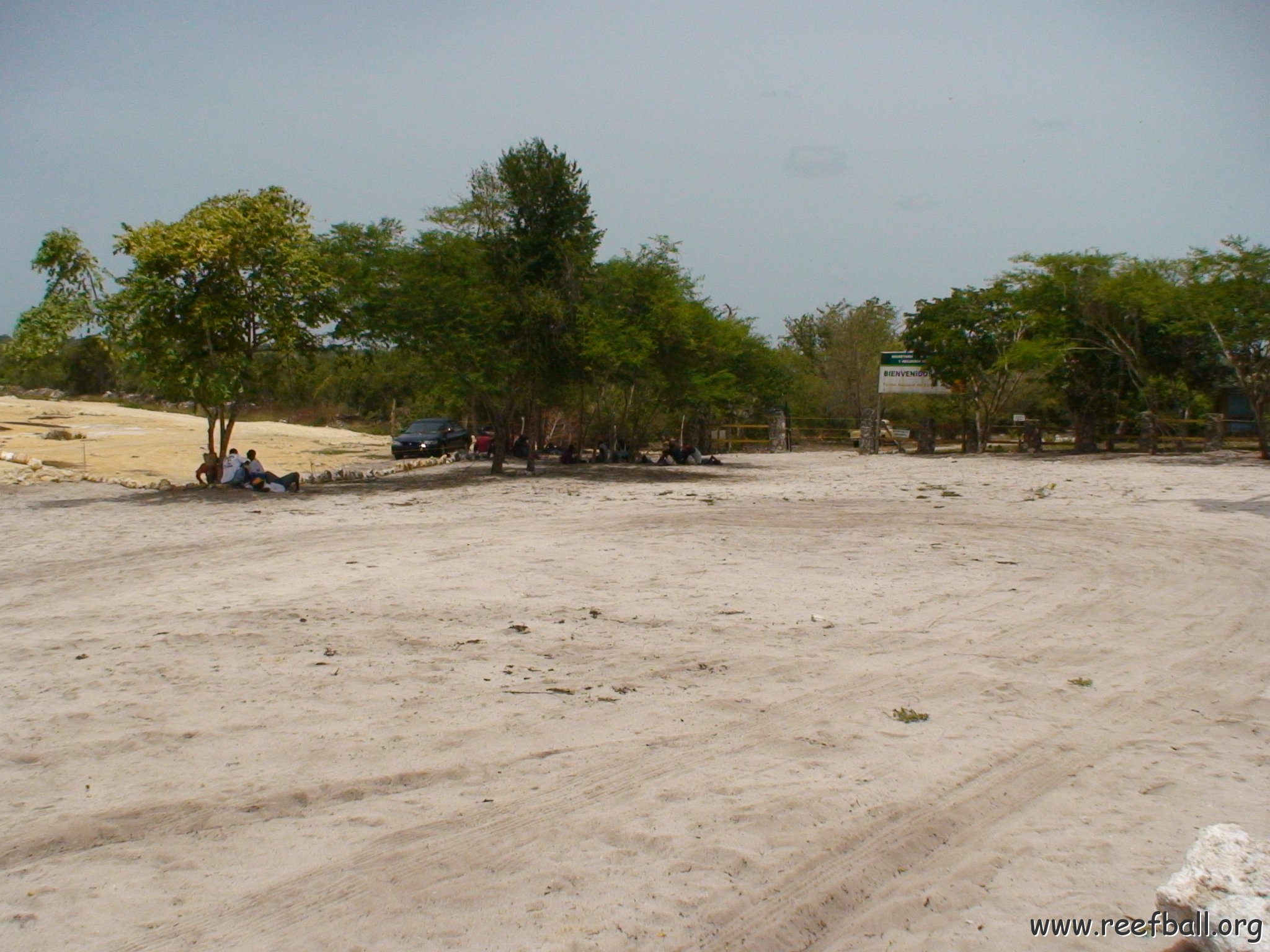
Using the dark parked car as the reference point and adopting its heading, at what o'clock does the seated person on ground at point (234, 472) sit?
The seated person on ground is roughly at 11 o'clock from the dark parked car.

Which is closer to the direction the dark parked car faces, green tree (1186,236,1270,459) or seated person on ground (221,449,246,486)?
the seated person on ground

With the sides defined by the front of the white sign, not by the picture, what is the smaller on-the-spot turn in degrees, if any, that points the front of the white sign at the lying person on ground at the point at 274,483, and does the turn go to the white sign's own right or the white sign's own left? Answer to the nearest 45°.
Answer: approximately 45° to the white sign's own right

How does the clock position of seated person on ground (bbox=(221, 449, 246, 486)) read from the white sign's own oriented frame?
The seated person on ground is roughly at 1 o'clock from the white sign.

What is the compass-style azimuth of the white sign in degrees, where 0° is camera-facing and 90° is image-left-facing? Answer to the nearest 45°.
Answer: approximately 0°

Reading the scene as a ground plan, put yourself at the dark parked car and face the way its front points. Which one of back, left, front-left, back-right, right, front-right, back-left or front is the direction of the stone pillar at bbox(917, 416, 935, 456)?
back-left

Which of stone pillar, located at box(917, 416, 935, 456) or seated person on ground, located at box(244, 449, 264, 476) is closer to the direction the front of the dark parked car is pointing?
the seated person on ground

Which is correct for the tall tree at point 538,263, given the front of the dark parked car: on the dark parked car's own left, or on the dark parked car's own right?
on the dark parked car's own left

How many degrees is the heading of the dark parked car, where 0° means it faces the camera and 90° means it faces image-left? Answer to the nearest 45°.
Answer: approximately 45°

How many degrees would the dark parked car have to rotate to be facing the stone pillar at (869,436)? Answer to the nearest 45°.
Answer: approximately 135° to its left

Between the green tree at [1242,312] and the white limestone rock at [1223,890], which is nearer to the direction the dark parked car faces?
the white limestone rock
